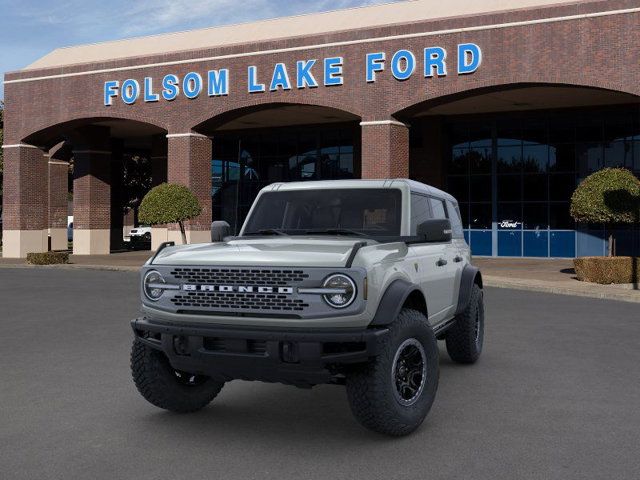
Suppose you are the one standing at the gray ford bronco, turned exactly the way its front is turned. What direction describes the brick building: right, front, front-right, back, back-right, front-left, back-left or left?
back-right

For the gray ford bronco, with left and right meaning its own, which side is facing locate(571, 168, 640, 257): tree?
back

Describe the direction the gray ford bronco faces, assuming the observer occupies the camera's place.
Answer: facing the viewer and to the left of the viewer

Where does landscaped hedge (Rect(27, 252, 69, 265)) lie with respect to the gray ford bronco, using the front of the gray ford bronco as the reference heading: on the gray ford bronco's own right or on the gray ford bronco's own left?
on the gray ford bronco's own right

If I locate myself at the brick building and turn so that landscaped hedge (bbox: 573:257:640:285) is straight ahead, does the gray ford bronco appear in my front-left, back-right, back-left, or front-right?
front-right

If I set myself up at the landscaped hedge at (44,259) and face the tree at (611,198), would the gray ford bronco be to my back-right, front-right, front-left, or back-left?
front-right

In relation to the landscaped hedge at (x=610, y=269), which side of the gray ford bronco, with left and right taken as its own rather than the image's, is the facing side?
back

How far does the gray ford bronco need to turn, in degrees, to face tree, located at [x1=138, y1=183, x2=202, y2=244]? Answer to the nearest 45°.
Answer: approximately 135° to its right
